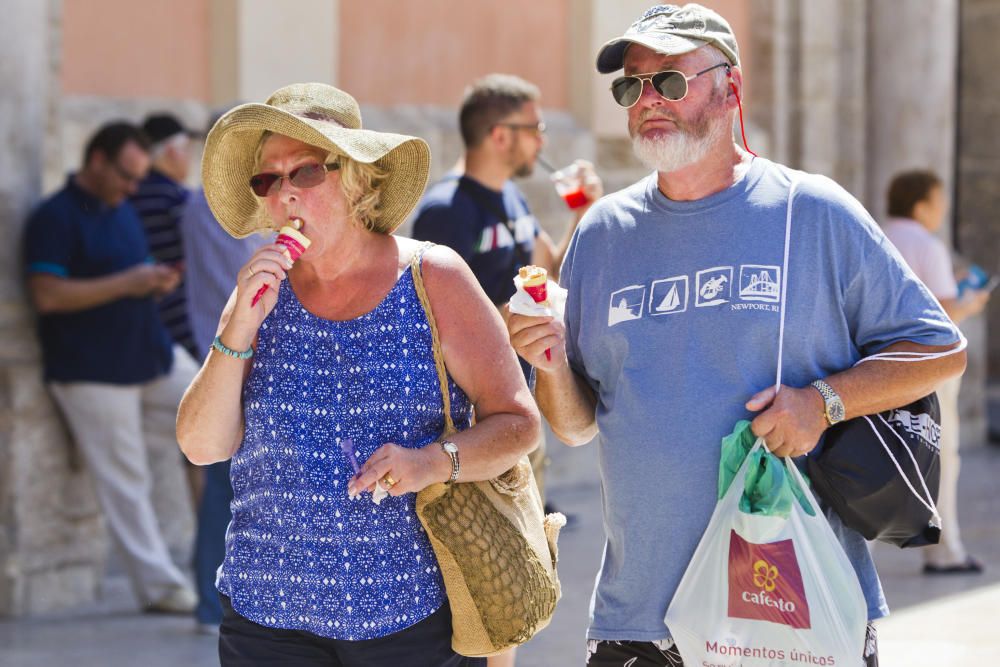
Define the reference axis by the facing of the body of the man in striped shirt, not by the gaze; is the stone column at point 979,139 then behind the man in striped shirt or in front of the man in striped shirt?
in front

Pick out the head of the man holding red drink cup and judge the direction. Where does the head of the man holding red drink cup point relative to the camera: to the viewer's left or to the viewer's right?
to the viewer's right

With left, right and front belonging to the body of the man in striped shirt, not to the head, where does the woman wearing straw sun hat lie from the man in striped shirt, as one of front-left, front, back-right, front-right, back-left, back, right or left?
right

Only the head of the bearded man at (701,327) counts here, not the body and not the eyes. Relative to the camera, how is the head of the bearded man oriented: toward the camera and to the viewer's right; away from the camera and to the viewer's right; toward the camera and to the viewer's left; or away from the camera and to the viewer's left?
toward the camera and to the viewer's left

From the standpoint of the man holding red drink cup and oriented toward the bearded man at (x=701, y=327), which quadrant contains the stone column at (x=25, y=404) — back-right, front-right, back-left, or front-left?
back-right
